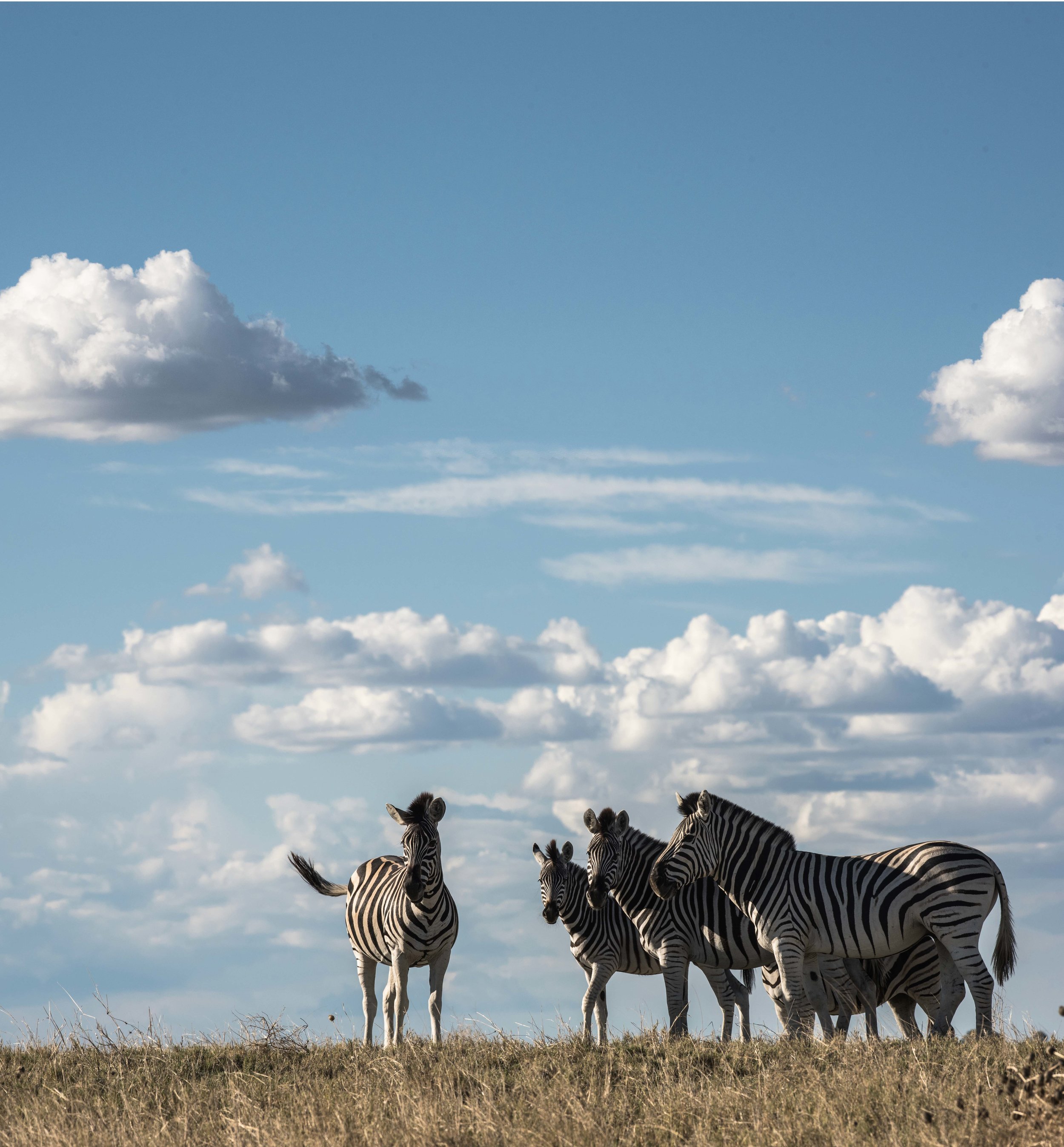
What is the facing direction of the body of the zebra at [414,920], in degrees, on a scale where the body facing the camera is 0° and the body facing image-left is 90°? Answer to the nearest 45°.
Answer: approximately 315°

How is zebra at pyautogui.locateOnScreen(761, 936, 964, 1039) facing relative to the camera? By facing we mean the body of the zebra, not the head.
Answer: to the viewer's left

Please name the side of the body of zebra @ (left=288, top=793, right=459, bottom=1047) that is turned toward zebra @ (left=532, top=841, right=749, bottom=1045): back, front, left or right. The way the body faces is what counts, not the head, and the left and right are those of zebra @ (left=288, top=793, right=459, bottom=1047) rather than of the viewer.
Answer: left

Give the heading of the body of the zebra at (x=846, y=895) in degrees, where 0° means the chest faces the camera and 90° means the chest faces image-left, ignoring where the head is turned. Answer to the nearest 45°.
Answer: approximately 90°

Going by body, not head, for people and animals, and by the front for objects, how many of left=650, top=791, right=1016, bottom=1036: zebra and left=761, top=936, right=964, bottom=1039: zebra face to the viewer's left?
2

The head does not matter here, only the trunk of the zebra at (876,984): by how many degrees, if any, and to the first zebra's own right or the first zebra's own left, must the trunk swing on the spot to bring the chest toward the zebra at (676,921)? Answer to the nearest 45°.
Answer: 0° — it already faces it

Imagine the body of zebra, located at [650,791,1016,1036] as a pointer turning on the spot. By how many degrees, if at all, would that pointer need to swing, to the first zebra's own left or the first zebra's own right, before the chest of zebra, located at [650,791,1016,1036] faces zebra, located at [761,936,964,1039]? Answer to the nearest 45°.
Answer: approximately 90° to the first zebra's own right
